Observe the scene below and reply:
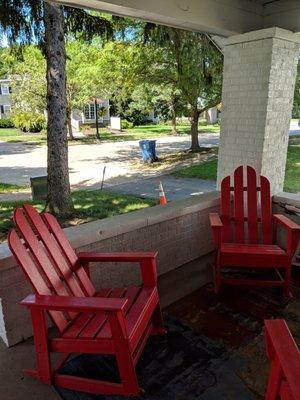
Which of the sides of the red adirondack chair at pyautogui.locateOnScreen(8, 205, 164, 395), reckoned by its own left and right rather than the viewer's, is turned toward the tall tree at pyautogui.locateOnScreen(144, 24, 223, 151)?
left

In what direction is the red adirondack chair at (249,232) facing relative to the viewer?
toward the camera

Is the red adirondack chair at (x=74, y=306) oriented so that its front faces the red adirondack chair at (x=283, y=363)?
yes

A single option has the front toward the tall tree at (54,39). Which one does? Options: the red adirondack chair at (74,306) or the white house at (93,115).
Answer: the white house

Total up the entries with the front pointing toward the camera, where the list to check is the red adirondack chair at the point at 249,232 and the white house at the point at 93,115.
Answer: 2

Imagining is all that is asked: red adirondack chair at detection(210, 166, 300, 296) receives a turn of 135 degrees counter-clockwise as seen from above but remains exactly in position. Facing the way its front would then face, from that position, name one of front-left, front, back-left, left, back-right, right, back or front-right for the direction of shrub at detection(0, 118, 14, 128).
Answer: left

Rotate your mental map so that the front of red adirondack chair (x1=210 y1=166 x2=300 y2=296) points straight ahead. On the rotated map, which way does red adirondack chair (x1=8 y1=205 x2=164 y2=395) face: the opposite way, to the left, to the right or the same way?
to the left

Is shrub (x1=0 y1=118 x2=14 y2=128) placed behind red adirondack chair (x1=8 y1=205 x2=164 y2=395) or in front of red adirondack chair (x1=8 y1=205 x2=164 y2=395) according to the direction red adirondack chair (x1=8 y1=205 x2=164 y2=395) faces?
behind

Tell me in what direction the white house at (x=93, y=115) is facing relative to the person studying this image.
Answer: facing the viewer

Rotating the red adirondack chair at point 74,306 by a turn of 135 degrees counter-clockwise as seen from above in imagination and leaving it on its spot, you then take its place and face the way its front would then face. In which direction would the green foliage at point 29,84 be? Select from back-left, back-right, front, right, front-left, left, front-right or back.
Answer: front

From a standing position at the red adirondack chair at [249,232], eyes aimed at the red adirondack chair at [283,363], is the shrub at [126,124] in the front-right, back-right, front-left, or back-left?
back-right

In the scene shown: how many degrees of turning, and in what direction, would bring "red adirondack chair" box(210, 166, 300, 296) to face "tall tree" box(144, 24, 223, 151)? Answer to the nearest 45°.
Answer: approximately 180°

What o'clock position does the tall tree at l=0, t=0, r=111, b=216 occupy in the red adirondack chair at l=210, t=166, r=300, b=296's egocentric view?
The tall tree is roughly at 4 o'clock from the red adirondack chair.

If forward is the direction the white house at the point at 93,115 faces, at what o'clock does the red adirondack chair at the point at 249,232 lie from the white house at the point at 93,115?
The red adirondack chair is roughly at 12 o'clock from the white house.

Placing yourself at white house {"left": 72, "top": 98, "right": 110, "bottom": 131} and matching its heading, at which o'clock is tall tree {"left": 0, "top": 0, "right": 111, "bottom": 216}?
The tall tree is roughly at 12 o'clock from the white house.

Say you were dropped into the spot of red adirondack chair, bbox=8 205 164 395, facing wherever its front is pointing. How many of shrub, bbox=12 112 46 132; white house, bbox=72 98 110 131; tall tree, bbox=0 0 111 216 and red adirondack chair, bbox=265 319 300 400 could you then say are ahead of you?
1
